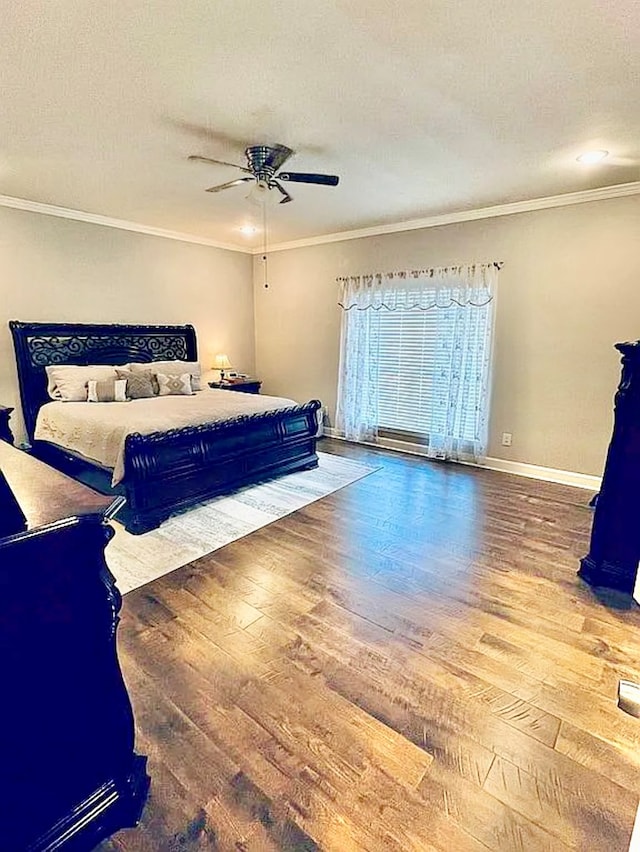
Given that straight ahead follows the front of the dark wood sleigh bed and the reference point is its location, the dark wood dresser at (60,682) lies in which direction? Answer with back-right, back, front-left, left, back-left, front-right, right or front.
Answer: front-right

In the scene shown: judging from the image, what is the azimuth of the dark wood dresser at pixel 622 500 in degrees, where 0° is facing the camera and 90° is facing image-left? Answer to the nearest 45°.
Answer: approximately 90°

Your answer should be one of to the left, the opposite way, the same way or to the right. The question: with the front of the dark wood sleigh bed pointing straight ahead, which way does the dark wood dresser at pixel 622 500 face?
the opposite way

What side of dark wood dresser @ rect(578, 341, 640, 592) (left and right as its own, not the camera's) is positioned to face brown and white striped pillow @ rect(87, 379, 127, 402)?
front

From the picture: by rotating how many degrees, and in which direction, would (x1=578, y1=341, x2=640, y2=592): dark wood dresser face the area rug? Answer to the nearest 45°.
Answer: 0° — it already faces it

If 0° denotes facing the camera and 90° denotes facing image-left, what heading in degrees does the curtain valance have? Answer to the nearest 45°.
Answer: approximately 45°

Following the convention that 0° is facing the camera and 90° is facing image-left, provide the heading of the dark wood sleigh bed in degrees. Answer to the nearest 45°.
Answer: approximately 315°

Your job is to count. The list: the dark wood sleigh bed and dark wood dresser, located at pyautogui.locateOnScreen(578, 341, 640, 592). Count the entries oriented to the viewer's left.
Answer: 1

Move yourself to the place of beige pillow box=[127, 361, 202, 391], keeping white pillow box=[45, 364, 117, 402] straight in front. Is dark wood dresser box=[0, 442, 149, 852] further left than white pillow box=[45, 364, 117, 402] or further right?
left

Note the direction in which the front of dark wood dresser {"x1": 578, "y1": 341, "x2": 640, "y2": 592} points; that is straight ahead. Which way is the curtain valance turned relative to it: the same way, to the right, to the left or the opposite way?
to the left

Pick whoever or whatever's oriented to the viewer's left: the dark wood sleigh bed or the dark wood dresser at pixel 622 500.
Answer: the dark wood dresser

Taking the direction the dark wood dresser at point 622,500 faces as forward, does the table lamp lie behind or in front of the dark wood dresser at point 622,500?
in front

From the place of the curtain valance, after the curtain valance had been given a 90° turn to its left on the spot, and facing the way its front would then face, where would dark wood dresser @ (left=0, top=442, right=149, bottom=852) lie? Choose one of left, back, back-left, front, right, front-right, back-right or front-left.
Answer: front-right

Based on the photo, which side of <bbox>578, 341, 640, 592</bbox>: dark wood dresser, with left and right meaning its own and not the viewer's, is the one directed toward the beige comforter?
front

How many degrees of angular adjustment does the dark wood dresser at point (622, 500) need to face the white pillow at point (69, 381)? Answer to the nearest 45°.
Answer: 0° — it already faces it

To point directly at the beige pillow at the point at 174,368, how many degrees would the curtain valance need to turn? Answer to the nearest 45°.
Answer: approximately 45° to its right

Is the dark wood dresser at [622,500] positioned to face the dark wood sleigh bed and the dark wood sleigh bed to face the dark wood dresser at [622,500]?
yes
